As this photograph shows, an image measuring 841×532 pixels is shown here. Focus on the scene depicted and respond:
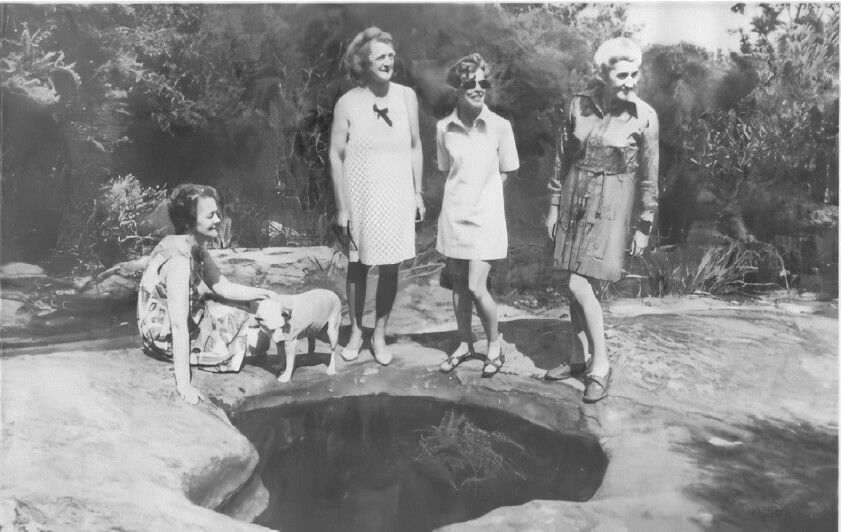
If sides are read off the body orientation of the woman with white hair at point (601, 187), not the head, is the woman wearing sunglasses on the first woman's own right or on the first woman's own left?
on the first woman's own right

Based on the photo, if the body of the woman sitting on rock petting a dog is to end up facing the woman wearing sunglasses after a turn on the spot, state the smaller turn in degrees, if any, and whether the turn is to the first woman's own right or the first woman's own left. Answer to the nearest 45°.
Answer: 0° — they already face them

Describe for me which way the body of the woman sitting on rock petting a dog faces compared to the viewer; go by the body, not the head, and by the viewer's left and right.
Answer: facing to the right of the viewer

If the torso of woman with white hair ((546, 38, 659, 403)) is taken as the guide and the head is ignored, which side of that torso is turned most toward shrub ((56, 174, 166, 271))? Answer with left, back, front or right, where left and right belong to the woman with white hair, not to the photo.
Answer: right

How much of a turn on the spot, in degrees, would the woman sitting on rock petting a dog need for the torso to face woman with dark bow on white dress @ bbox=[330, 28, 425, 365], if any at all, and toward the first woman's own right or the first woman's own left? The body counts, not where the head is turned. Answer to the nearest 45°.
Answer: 0° — they already face them

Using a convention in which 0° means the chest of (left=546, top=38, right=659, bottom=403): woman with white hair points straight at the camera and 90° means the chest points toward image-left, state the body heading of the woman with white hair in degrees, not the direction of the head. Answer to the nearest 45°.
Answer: approximately 0°

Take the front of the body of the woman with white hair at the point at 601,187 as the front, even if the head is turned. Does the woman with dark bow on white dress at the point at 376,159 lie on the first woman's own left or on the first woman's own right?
on the first woman's own right

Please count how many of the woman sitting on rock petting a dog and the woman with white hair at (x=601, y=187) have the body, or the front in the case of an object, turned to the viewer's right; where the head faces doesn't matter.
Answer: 1

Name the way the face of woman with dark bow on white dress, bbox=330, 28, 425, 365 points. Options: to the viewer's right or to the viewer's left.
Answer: to the viewer's right
